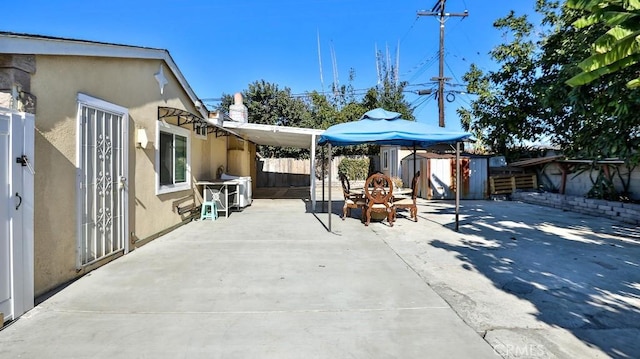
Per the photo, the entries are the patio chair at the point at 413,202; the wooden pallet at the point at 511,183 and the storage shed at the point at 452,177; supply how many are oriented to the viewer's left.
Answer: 1

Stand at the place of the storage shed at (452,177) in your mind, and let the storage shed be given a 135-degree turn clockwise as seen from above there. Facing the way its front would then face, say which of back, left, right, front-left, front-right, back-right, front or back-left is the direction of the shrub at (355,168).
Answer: front

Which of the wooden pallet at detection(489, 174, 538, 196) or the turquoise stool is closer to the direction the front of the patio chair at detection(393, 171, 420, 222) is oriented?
the turquoise stool

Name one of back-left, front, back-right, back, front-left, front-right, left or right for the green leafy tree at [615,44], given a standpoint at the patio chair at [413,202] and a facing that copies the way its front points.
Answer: back

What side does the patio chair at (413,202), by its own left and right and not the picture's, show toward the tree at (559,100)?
back

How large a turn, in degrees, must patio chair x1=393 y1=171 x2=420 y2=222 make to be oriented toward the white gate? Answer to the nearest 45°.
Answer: approximately 45° to its left

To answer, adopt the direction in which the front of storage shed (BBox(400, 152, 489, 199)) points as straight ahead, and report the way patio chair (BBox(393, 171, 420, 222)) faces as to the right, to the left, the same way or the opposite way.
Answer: to the right

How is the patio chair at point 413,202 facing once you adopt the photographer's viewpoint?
facing to the left of the viewer
